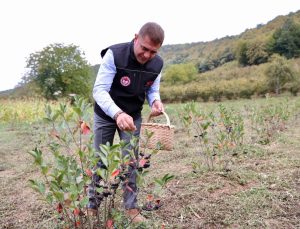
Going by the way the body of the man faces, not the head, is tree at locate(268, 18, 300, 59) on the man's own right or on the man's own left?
on the man's own left

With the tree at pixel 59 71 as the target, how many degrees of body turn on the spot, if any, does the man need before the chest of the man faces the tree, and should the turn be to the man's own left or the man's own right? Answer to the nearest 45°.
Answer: approximately 135° to the man's own left

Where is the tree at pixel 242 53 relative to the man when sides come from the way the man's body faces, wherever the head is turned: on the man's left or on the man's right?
on the man's left

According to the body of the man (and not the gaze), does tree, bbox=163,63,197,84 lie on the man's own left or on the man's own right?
on the man's own left

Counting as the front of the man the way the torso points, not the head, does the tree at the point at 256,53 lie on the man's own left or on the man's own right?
on the man's own left

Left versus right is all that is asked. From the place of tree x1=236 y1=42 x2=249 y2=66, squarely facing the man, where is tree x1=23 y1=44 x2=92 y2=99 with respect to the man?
right

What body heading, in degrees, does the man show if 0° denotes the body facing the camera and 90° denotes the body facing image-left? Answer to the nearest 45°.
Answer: approximately 315°
